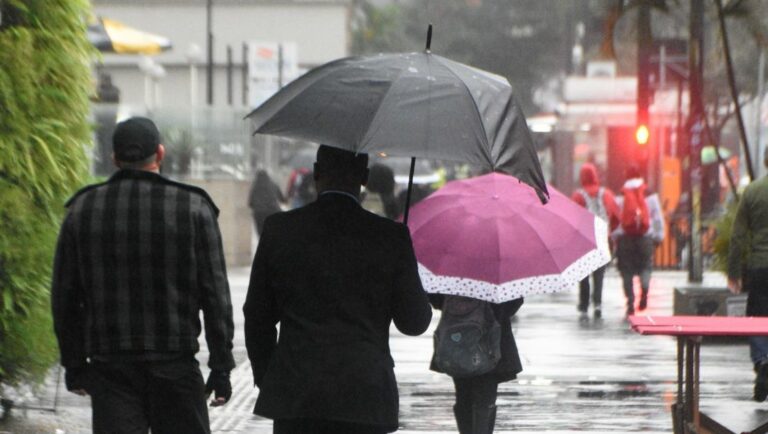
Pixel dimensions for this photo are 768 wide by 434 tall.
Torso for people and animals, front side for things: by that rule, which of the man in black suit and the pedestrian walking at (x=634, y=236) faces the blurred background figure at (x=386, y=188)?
the man in black suit

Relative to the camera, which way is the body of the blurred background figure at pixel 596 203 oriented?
away from the camera

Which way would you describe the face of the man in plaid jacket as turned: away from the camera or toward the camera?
away from the camera

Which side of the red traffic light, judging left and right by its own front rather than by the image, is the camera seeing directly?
front

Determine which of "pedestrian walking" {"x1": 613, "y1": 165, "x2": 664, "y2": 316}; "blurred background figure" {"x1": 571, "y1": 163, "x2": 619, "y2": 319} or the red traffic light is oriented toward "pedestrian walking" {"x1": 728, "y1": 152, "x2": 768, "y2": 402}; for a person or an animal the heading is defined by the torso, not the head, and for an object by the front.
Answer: the red traffic light

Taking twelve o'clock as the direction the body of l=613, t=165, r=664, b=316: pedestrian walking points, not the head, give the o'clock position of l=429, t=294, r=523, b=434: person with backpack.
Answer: The person with backpack is roughly at 6 o'clock from the pedestrian walking.

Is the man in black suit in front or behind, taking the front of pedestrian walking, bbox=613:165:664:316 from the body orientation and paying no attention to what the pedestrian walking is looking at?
behind

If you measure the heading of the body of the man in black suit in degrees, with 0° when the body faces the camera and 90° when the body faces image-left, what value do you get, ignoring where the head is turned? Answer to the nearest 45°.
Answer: approximately 180°

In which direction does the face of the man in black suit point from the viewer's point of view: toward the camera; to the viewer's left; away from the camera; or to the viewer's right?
away from the camera

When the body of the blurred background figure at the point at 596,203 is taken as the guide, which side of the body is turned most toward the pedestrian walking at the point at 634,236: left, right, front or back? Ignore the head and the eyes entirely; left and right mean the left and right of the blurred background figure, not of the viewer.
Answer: right

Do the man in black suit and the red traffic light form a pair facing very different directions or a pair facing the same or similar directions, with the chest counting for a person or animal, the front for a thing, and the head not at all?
very different directions

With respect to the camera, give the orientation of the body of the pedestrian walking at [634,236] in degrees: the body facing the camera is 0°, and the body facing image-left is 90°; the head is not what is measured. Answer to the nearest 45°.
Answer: approximately 180°

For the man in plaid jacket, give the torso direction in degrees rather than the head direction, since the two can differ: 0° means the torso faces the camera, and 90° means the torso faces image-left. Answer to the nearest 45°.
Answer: approximately 180°

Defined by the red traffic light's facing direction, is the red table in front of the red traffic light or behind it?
in front
